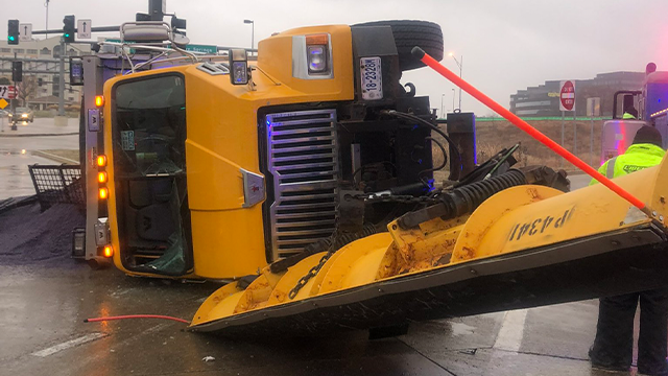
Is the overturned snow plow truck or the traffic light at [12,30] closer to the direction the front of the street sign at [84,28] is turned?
the overturned snow plow truck

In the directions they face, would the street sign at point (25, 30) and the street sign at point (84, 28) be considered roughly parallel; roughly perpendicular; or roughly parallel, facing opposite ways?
roughly parallel

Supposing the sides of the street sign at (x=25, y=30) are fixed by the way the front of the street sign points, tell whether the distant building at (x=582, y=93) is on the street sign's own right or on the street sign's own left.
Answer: on the street sign's own left

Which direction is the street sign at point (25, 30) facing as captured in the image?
toward the camera

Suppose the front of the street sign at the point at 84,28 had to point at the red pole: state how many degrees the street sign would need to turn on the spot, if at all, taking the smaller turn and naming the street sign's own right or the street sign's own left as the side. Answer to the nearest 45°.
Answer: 0° — it already faces it

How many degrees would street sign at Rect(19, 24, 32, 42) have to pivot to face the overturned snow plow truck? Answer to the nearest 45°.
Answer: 0° — it already faces it

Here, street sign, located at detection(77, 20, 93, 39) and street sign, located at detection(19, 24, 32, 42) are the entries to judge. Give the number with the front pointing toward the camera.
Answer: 2

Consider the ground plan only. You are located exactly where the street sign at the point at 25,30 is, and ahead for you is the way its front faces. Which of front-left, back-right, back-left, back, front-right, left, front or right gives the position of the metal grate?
front

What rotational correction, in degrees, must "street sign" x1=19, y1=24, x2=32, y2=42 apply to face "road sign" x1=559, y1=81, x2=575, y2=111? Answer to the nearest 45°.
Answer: approximately 45° to its left

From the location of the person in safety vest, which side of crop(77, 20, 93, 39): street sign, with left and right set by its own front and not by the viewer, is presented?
front

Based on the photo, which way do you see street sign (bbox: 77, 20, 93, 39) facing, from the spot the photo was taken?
facing the viewer

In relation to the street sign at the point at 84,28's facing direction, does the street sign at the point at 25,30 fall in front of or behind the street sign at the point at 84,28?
behind

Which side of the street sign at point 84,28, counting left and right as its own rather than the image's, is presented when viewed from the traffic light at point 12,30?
right
